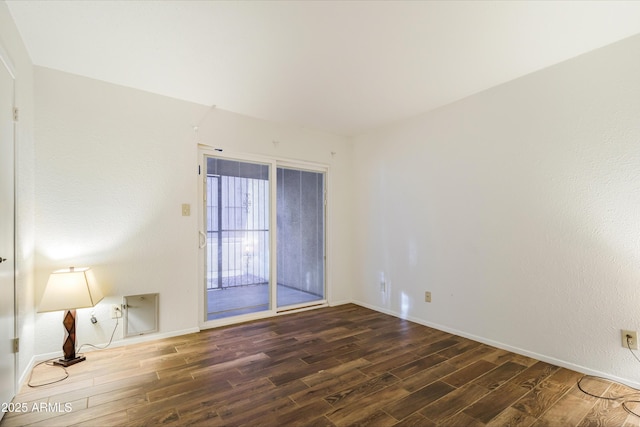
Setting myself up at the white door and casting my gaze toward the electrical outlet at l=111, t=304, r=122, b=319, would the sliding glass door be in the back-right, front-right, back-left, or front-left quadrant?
front-right

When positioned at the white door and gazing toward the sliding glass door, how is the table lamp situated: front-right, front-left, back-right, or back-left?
front-left

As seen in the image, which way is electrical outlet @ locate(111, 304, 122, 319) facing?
toward the camera

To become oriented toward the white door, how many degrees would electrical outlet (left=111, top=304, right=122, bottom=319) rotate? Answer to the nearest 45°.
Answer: approximately 45° to its right

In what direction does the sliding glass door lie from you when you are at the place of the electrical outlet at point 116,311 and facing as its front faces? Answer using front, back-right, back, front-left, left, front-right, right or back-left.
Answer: left

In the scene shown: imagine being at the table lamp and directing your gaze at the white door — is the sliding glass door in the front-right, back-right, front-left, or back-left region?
back-left

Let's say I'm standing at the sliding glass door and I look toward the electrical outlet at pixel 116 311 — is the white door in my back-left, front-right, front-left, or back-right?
front-left

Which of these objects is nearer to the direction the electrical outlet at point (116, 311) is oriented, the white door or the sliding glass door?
the white door
